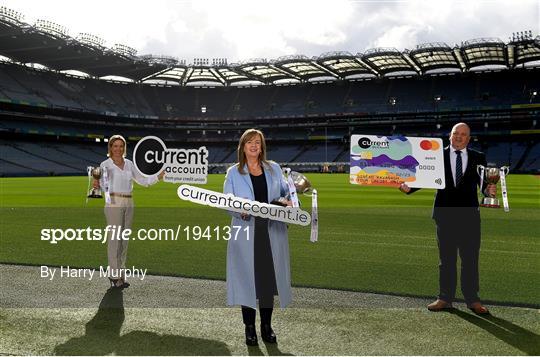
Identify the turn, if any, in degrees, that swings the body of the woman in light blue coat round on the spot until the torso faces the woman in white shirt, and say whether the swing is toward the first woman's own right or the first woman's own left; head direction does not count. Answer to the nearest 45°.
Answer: approximately 135° to the first woman's own right

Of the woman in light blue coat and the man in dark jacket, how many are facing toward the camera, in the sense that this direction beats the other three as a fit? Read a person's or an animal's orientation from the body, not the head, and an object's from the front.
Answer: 2

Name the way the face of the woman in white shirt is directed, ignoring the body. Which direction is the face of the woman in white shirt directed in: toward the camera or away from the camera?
toward the camera

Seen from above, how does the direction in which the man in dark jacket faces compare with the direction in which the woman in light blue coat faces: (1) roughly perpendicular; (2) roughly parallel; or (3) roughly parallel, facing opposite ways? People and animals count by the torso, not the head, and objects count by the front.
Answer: roughly parallel

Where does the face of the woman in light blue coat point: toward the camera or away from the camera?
toward the camera

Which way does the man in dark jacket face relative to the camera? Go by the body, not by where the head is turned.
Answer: toward the camera

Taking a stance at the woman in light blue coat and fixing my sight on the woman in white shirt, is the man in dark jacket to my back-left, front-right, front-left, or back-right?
back-right

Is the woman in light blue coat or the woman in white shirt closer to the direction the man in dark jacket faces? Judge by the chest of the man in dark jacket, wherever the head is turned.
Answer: the woman in light blue coat

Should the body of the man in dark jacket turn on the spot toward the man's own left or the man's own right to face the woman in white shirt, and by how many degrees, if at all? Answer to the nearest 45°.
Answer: approximately 90° to the man's own right

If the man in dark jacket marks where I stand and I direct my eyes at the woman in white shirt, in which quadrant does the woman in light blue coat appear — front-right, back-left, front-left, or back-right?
front-left

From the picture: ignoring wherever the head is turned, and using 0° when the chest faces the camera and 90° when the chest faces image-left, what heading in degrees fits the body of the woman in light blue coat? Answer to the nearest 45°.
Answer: approximately 0°
